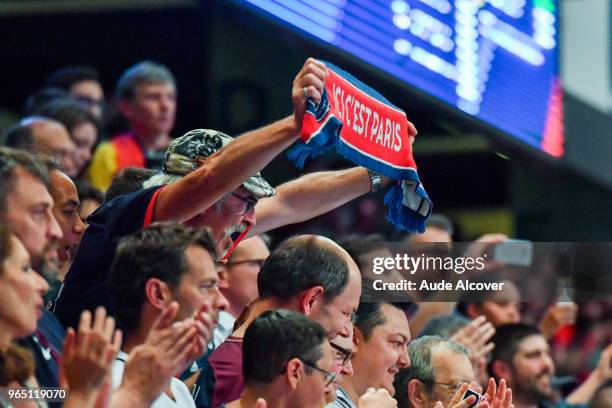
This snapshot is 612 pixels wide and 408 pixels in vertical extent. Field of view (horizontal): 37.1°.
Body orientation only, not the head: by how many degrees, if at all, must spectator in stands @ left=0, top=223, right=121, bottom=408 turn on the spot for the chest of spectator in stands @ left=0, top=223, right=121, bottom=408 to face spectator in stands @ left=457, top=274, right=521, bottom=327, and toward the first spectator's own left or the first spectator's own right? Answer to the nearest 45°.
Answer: approximately 45° to the first spectator's own left

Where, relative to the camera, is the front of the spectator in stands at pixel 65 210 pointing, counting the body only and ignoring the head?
to the viewer's right

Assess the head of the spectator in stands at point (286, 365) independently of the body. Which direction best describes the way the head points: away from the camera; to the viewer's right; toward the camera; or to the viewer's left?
to the viewer's right

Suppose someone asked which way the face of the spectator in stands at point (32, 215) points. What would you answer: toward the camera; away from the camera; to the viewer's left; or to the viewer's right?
to the viewer's right

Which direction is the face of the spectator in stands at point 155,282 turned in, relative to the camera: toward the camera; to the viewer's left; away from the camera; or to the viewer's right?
to the viewer's right

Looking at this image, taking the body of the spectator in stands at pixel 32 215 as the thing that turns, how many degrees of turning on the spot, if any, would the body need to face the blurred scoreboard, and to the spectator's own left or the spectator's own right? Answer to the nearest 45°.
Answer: approximately 45° to the spectator's own left

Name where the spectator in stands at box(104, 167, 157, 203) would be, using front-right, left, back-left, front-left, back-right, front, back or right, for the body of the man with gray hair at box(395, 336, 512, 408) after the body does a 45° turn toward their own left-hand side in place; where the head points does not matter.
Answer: back-left

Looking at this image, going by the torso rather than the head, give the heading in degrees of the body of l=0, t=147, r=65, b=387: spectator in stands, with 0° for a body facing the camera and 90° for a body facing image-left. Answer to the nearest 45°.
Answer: approximately 270°

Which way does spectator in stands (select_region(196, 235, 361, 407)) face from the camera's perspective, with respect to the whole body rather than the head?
to the viewer's right
